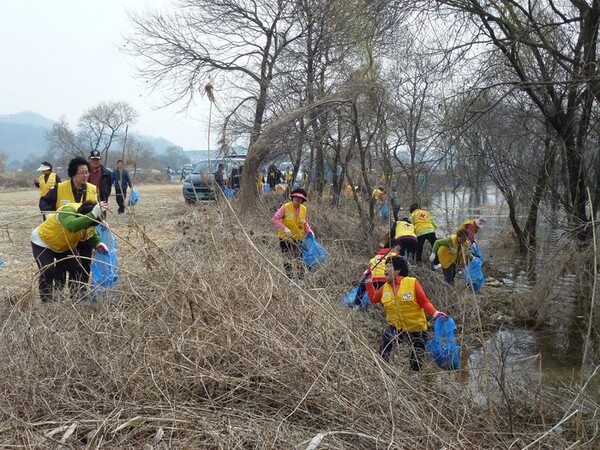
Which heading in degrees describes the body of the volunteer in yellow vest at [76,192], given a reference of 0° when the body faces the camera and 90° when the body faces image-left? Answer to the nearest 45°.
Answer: approximately 315°

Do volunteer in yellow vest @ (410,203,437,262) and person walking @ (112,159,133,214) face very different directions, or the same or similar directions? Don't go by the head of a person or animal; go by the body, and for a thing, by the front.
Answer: very different directions

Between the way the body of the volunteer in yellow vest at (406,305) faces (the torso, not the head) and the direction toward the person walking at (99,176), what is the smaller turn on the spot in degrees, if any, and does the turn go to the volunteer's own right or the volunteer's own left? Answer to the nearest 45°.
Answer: approximately 90° to the volunteer's own right

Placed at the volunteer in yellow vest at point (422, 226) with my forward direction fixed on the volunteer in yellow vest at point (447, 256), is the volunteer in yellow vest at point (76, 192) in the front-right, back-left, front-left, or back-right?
front-right

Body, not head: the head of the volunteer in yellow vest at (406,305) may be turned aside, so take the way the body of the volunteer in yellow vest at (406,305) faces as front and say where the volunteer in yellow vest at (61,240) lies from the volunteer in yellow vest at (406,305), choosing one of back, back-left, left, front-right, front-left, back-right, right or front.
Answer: front-right

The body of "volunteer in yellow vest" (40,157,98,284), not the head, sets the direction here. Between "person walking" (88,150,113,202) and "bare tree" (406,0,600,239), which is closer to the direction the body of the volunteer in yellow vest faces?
the bare tree

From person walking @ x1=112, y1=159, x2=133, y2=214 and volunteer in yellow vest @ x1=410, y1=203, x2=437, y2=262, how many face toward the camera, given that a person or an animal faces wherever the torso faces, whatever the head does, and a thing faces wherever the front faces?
1

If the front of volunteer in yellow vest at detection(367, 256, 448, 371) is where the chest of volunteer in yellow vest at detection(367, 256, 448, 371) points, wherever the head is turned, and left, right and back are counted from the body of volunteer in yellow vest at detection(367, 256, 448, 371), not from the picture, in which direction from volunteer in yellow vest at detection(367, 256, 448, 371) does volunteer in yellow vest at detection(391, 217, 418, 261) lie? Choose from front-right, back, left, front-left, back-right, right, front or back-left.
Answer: back-right

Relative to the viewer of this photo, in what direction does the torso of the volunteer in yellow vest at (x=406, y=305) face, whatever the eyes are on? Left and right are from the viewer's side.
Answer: facing the viewer and to the left of the viewer

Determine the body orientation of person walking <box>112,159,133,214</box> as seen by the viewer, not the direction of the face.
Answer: toward the camera

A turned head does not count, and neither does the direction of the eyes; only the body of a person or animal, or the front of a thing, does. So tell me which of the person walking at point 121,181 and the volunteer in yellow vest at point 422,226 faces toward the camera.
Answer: the person walking
